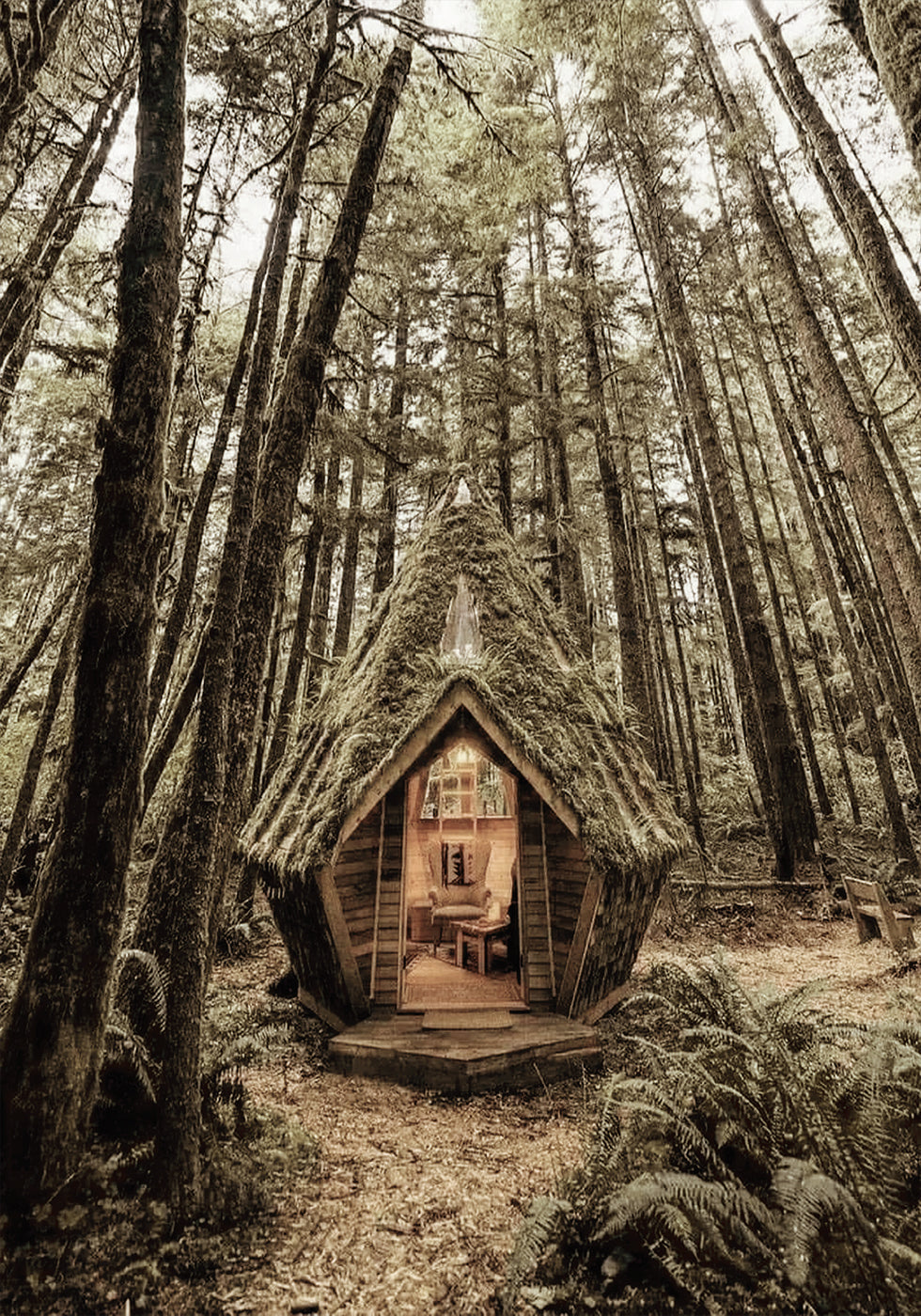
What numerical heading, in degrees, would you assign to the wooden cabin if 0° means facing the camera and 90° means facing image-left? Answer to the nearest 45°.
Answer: approximately 0°

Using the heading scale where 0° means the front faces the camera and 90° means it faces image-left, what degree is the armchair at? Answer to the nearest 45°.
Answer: approximately 0°

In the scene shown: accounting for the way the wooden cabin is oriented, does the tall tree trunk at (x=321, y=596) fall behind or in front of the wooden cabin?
behind

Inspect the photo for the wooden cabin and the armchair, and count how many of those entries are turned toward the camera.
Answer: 2

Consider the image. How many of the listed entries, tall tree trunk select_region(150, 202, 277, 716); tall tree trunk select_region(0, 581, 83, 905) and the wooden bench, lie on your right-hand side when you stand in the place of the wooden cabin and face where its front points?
2
